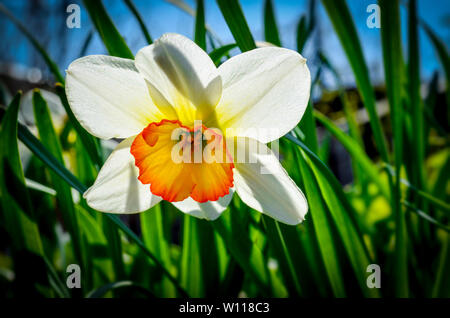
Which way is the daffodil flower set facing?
toward the camera
